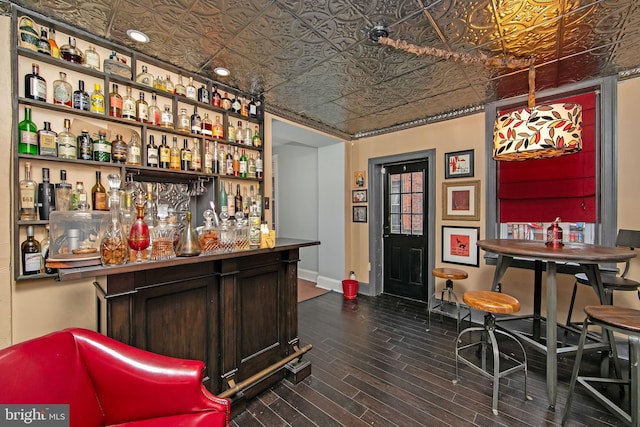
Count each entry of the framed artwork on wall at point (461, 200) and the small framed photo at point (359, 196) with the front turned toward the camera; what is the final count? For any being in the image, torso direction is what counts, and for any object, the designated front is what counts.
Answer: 2

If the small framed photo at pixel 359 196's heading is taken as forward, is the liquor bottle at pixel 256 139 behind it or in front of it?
in front

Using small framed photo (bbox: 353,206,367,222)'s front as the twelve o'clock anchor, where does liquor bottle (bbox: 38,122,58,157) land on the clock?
The liquor bottle is roughly at 1 o'clock from the small framed photo.

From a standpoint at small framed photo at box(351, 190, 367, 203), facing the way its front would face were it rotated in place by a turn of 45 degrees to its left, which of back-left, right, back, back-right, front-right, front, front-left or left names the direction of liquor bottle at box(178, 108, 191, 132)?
right

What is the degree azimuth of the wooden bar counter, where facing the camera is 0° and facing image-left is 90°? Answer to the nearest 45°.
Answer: approximately 315°

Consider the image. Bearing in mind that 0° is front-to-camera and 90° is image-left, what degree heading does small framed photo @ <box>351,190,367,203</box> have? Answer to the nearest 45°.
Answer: approximately 0°

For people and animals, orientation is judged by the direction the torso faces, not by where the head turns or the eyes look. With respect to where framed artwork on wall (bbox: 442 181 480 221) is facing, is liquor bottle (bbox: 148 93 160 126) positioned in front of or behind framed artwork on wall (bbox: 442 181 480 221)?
in front

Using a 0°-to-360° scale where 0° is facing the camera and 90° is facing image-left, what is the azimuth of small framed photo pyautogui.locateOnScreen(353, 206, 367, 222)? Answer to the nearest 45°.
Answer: approximately 0°
